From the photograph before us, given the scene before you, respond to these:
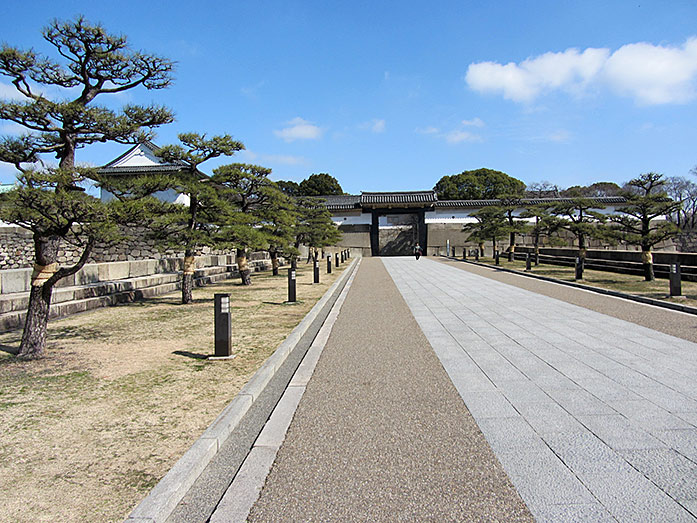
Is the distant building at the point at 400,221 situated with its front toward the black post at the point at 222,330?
yes

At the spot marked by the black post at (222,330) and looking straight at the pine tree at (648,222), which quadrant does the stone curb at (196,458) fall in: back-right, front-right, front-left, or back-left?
back-right

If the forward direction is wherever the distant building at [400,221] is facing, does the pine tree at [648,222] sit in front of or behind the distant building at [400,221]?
in front

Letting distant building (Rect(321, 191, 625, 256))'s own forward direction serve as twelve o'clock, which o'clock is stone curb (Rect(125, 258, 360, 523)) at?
The stone curb is roughly at 12 o'clock from the distant building.

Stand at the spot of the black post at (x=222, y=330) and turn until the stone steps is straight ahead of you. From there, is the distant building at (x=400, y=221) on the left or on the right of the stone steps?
right

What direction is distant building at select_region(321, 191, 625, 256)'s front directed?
toward the camera

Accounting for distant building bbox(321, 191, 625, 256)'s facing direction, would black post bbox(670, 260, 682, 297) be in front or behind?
in front

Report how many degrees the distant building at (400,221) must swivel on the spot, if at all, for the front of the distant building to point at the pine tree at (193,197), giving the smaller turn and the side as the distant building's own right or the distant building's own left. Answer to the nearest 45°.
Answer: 0° — it already faces it

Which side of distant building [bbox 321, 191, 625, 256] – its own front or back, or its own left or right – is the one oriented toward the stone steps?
front

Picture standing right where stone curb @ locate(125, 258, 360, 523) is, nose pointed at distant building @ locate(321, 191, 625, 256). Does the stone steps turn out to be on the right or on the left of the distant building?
left
